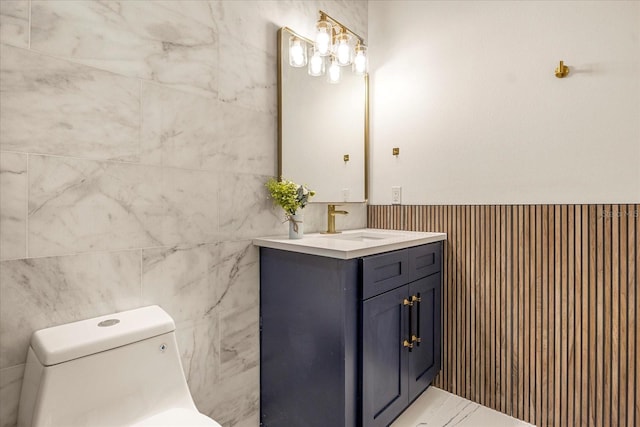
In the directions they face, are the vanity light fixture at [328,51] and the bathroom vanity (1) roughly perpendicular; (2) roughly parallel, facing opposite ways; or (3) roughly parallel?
roughly parallel

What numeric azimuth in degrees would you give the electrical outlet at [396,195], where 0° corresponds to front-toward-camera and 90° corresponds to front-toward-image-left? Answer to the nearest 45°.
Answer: approximately 45°

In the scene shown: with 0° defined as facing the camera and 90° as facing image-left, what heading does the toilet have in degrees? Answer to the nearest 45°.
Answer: approximately 315°

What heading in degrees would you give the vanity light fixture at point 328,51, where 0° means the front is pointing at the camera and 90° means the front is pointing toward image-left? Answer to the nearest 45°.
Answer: approximately 315°

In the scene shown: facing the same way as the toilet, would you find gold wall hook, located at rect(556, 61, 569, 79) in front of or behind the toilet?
in front

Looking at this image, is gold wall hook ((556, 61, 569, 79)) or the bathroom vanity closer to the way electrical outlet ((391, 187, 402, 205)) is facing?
the bathroom vanity

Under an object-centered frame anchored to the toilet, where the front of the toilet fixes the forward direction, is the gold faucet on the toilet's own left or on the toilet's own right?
on the toilet's own left

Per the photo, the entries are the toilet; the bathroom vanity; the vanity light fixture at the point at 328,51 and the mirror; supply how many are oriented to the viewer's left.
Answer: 0

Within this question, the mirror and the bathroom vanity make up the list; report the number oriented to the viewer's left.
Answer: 0

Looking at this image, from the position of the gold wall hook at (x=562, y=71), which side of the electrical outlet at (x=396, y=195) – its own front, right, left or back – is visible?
left

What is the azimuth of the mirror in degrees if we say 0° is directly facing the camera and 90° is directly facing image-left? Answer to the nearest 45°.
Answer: approximately 315°

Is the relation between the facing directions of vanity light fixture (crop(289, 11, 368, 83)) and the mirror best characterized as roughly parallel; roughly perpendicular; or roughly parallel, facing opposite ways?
roughly parallel
